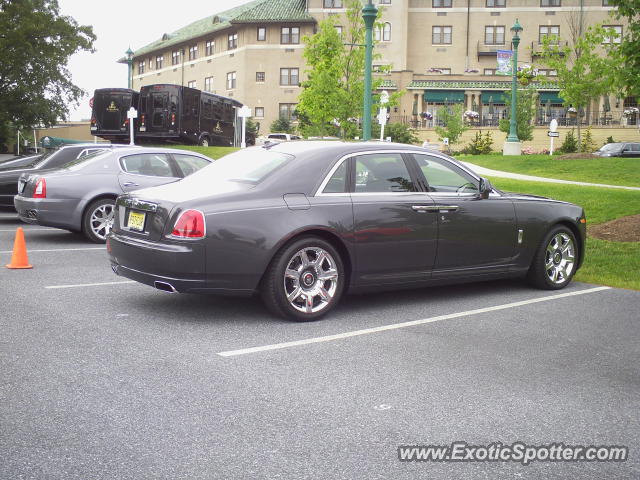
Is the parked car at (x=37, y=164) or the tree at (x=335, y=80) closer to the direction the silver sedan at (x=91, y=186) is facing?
the tree

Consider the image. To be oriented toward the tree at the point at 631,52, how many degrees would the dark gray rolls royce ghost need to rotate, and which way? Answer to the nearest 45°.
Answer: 0° — it already faces it

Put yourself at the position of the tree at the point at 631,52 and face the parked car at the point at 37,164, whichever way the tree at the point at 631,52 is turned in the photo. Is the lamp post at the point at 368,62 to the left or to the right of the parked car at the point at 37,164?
right

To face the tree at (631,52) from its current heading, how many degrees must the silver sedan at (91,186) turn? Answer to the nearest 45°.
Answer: approximately 45° to its right

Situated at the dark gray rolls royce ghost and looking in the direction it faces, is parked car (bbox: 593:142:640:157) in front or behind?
in front

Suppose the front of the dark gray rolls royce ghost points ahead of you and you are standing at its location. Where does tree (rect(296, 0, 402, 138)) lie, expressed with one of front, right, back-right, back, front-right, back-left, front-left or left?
front-left

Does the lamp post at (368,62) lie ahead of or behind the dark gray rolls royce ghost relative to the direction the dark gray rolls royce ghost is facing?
ahead

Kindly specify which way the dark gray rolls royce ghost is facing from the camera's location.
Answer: facing away from the viewer and to the right of the viewer

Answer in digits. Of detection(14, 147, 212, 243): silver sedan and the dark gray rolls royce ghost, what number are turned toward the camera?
0

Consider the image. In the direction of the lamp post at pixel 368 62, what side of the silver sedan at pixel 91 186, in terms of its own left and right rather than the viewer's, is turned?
front

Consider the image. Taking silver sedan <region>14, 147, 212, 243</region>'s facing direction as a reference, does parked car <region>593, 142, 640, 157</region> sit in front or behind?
in front

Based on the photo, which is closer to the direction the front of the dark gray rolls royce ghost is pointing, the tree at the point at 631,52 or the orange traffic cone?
the tree

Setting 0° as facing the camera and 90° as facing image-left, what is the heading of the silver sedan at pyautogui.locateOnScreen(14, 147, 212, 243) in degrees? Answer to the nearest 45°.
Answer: approximately 225°
